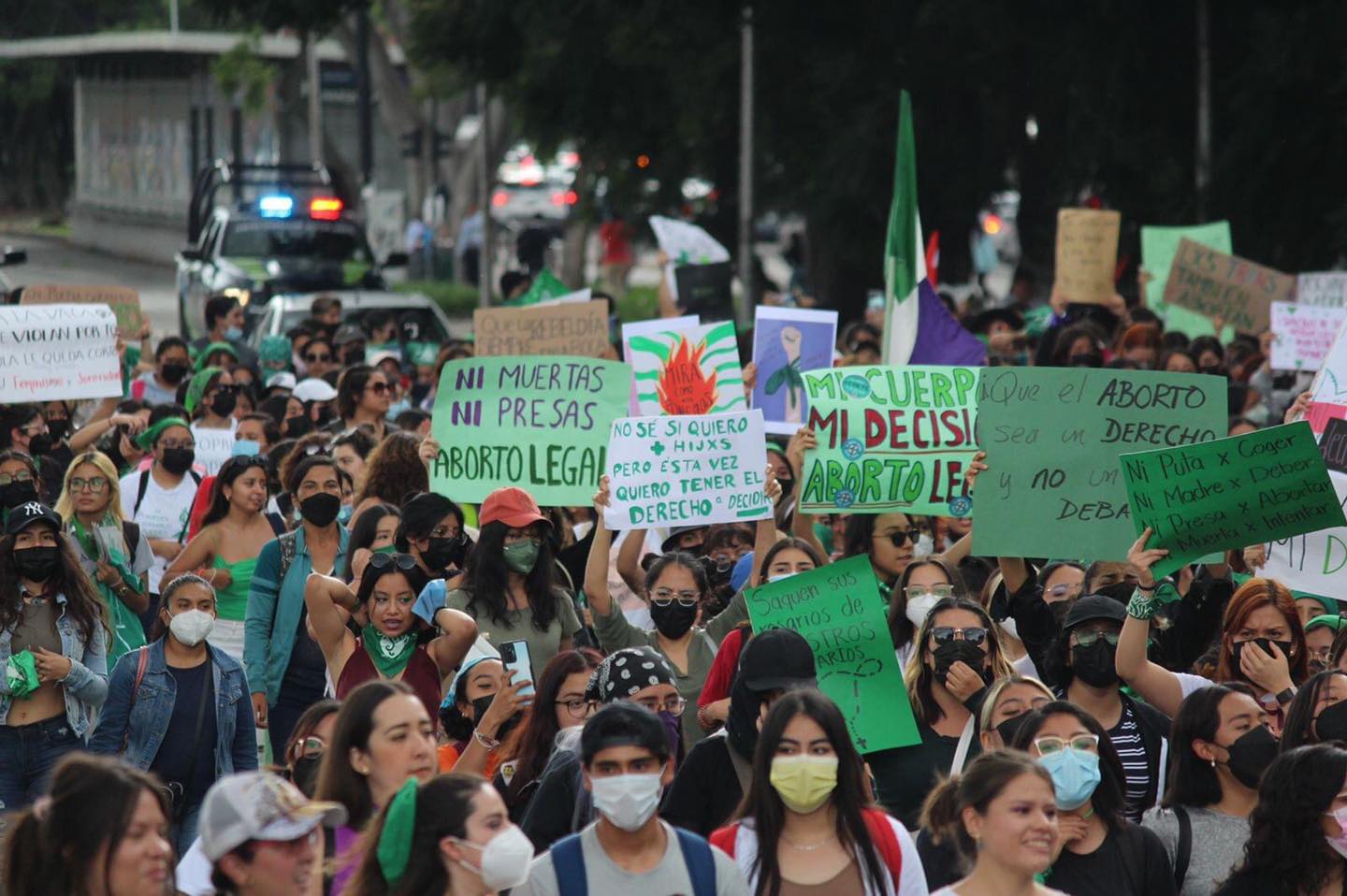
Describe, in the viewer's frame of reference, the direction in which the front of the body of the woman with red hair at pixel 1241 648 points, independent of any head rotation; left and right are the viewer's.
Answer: facing the viewer

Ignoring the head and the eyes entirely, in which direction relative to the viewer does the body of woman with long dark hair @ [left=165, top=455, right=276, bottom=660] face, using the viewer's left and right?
facing the viewer and to the right of the viewer

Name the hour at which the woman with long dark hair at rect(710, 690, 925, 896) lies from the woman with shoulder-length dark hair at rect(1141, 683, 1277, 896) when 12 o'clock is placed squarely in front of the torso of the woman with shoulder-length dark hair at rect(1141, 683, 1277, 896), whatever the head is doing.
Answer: the woman with long dark hair at rect(710, 690, 925, 896) is roughly at 3 o'clock from the woman with shoulder-length dark hair at rect(1141, 683, 1277, 896).

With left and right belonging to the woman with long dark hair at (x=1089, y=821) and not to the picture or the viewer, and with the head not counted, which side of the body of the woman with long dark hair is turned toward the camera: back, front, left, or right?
front

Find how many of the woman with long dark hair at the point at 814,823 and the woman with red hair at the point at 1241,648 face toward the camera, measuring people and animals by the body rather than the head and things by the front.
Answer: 2

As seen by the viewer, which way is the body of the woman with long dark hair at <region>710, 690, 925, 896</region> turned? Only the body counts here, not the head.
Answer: toward the camera

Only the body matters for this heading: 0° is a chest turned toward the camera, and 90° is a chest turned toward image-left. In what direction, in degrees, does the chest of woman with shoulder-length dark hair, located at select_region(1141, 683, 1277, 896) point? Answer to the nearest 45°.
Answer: approximately 315°
